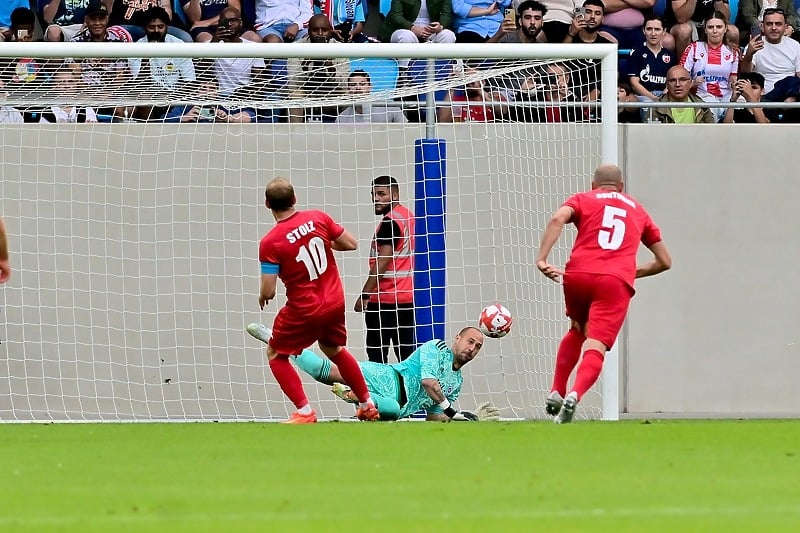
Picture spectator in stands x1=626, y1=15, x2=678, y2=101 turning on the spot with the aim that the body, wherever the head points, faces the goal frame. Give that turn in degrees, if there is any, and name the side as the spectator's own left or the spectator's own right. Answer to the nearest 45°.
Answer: approximately 45° to the spectator's own right

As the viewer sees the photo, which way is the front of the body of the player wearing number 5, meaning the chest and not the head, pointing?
away from the camera

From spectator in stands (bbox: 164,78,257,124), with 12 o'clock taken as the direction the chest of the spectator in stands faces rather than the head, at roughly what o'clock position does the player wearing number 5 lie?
The player wearing number 5 is roughly at 11 o'clock from the spectator in stands.

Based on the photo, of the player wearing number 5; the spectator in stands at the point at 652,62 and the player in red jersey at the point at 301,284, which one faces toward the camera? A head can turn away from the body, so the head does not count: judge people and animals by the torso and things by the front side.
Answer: the spectator in stands

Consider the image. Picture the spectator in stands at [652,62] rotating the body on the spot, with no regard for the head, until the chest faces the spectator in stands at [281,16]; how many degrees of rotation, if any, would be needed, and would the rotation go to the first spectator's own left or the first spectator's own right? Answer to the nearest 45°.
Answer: approximately 90° to the first spectator's own right

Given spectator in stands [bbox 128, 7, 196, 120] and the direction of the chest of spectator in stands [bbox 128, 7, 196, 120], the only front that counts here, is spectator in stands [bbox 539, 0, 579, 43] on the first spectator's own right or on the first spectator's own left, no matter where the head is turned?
on the first spectator's own left

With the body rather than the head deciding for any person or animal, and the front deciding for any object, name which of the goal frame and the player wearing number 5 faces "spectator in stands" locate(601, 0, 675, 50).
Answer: the player wearing number 5

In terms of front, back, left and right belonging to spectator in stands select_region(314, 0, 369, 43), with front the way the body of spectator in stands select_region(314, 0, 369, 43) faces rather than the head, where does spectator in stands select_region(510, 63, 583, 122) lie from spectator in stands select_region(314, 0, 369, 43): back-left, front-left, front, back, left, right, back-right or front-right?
front-left

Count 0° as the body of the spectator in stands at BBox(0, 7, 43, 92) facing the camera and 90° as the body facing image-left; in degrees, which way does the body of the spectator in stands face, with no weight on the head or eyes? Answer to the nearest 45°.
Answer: approximately 0°
